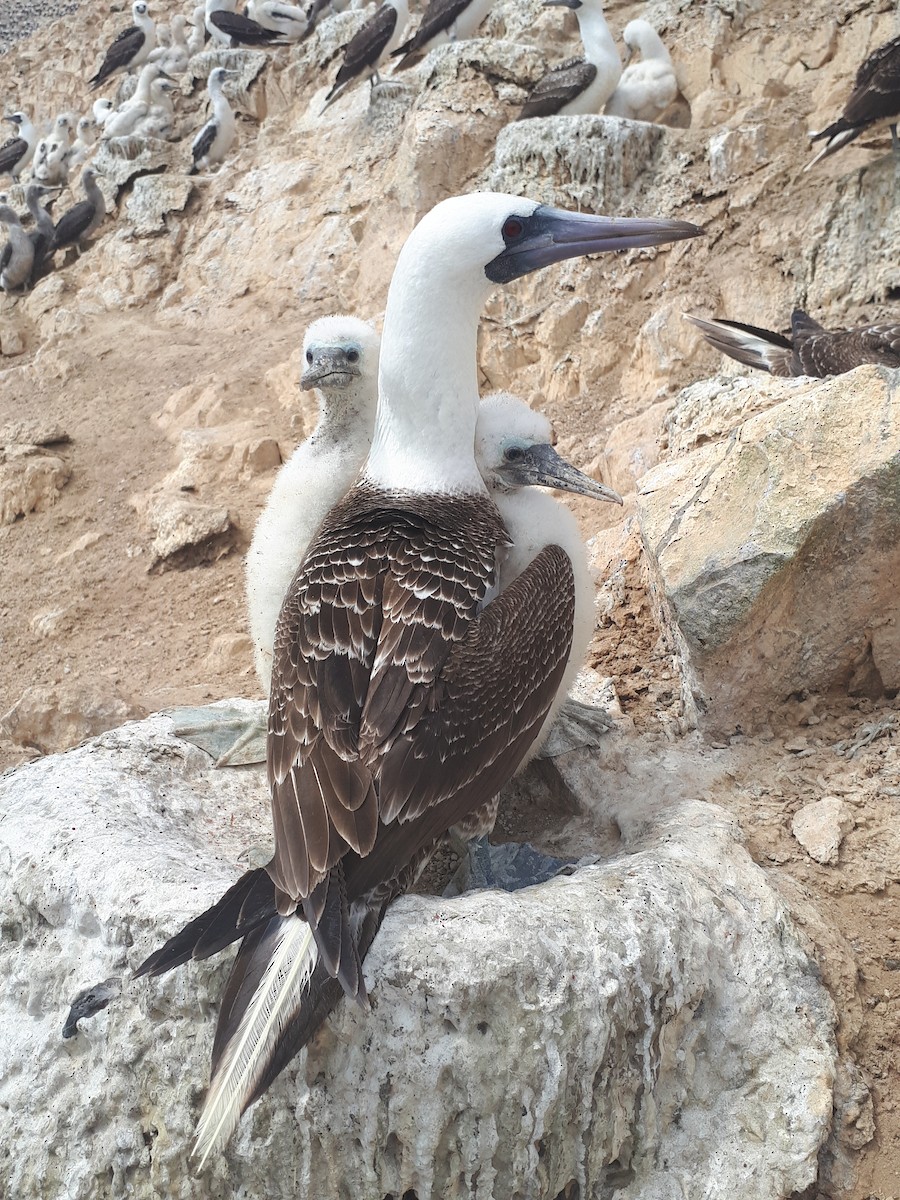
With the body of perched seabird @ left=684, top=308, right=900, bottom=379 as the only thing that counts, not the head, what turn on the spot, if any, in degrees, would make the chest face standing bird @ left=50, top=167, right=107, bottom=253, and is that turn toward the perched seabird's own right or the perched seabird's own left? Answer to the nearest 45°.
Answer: approximately 135° to the perched seabird's own left

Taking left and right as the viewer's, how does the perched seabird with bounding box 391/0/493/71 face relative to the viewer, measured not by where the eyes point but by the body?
facing to the right of the viewer

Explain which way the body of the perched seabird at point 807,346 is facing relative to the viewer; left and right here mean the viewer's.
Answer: facing to the right of the viewer

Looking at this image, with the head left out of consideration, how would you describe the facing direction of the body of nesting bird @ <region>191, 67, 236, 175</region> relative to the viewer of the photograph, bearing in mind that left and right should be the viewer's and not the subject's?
facing to the right of the viewer

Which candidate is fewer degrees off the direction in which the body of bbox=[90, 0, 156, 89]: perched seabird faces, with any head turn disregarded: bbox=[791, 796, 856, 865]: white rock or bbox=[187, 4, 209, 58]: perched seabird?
the perched seabird

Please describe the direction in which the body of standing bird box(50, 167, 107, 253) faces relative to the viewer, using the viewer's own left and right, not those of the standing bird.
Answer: facing to the right of the viewer

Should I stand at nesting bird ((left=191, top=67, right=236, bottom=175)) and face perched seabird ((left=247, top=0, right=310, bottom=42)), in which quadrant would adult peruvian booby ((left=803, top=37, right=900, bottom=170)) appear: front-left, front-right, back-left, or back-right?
back-right

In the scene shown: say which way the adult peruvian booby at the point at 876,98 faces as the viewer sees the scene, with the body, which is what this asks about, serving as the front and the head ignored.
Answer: to the viewer's right

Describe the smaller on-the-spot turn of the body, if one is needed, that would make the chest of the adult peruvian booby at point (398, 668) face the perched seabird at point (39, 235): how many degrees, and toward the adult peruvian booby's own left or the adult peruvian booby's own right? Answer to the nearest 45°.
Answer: approximately 45° to the adult peruvian booby's own left

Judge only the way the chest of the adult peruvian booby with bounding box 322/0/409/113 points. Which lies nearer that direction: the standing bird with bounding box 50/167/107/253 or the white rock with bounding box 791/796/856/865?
the white rock
